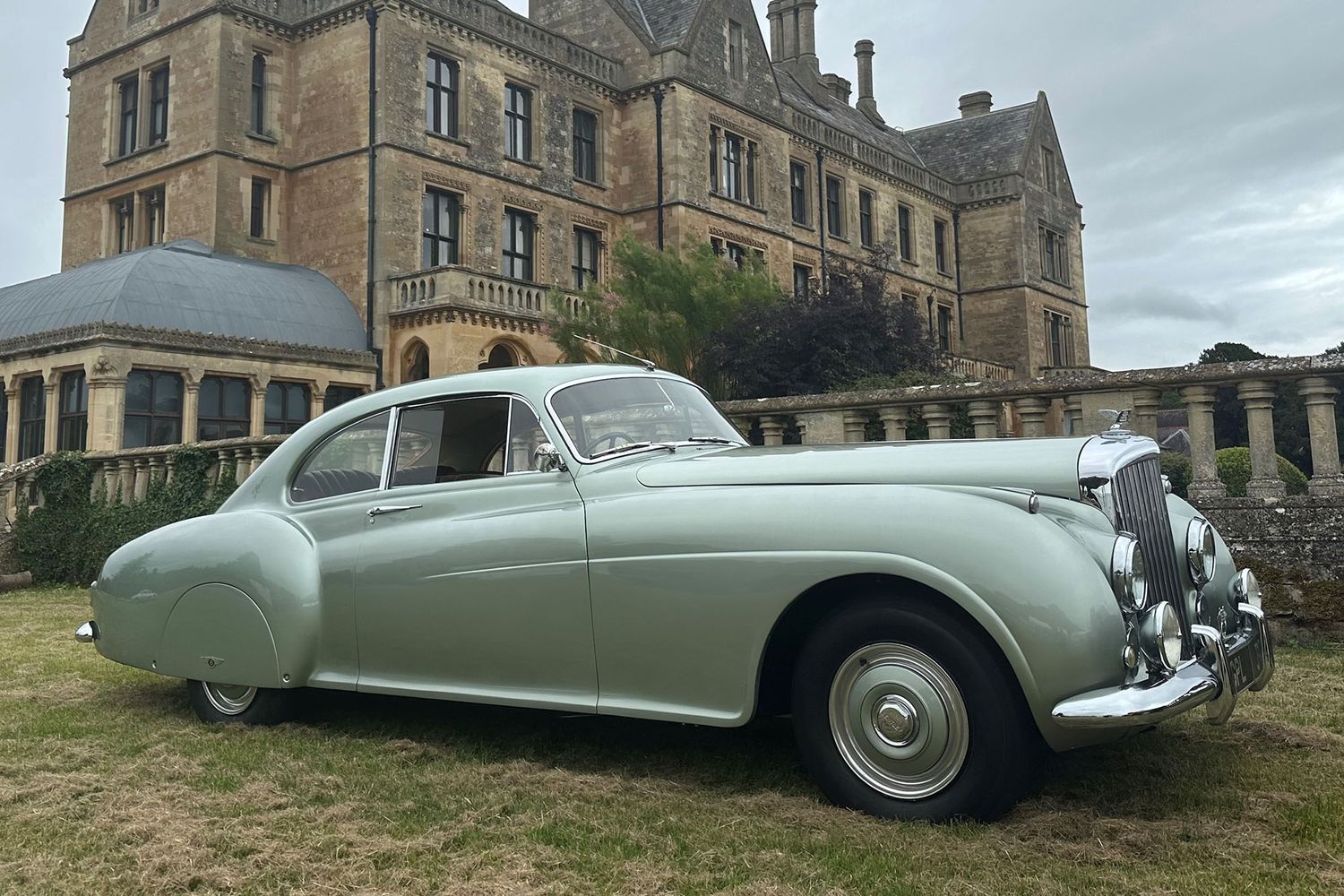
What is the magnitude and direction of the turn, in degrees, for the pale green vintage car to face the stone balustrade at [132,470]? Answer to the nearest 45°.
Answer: approximately 180°

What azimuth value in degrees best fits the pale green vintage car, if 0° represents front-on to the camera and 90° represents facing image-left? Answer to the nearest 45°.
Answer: approximately 315°

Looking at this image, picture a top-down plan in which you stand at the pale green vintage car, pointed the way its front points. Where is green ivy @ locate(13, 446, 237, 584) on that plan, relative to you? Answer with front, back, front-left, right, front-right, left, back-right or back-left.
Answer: back

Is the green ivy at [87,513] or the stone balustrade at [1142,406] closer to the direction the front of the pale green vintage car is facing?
the stone balustrade

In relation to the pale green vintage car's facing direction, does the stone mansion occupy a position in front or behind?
behind

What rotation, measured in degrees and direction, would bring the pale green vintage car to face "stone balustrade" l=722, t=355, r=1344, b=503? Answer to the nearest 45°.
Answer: approximately 90° to its left

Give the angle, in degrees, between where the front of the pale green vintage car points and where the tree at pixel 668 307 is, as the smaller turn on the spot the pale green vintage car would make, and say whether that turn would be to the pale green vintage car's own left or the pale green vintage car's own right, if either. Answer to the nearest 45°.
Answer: approximately 135° to the pale green vintage car's own left
